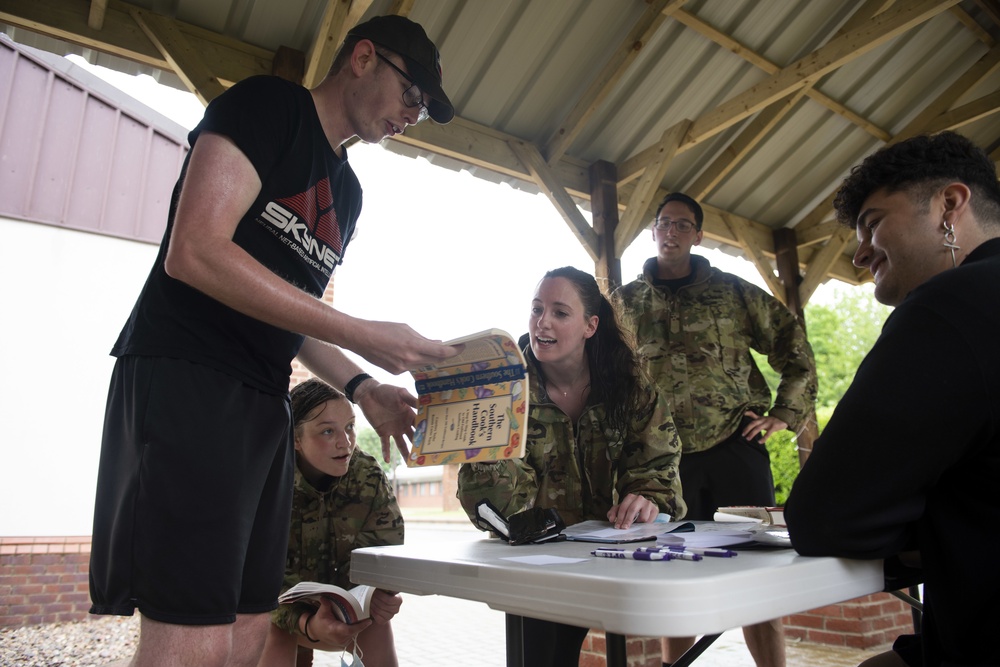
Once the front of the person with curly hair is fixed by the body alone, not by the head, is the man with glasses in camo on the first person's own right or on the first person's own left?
on the first person's own right

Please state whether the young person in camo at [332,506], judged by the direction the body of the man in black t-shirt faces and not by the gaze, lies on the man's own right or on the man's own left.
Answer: on the man's own left

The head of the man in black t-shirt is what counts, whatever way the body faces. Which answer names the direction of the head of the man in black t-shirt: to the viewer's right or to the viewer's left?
to the viewer's right

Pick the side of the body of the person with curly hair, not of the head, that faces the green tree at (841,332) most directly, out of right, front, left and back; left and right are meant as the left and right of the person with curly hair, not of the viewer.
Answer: right

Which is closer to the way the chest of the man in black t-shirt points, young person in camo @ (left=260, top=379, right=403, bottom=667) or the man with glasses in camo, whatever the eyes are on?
the man with glasses in camo

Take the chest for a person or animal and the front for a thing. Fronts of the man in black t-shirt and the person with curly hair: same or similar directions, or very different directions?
very different directions

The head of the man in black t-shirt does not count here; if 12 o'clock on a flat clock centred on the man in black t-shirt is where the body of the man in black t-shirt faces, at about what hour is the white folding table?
The white folding table is roughly at 12 o'clock from the man in black t-shirt.

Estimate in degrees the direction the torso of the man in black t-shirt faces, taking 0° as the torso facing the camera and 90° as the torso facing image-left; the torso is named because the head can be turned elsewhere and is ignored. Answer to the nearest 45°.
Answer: approximately 315°

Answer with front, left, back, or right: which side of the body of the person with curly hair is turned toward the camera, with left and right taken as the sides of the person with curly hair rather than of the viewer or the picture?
left

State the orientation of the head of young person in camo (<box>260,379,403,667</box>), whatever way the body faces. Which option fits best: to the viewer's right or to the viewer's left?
to the viewer's right

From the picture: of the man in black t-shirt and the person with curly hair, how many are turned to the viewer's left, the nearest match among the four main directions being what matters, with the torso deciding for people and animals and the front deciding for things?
1
